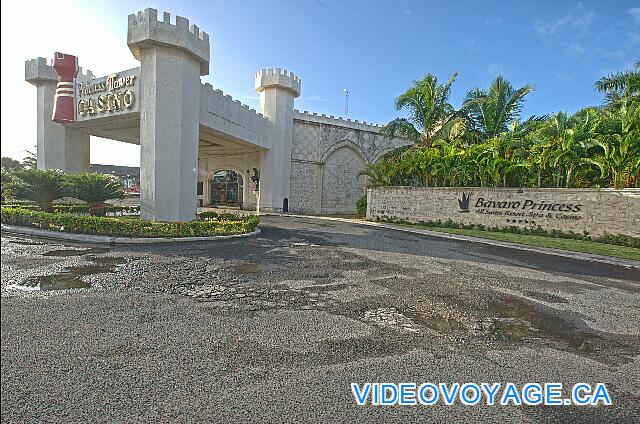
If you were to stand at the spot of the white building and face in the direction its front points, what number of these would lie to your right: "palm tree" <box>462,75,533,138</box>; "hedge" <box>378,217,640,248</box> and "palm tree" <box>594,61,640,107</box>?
0

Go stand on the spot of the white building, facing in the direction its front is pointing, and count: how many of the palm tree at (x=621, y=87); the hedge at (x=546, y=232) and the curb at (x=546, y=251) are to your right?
0

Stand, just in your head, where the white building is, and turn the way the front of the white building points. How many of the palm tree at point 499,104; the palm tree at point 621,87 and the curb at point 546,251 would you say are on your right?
0

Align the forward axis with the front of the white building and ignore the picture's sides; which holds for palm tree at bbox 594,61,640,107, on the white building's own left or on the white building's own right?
on the white building's own left

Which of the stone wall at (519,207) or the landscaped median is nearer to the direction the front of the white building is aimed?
the landscaped median

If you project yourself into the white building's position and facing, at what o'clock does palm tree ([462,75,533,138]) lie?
The palm tree is roughly at 8 o'clock from the white building.

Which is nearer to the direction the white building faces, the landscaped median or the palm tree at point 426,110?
the landscaped median

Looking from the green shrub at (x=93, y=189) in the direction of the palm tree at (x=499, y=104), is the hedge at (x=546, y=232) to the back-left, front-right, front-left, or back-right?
front-right

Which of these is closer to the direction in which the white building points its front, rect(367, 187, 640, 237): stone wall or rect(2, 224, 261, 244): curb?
the curb

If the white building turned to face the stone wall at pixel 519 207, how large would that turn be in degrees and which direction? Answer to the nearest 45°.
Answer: approximately 90° to its left

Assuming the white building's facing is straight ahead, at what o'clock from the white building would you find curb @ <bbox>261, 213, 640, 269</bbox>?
The curb is roughly at 9 o'clock from the white building.

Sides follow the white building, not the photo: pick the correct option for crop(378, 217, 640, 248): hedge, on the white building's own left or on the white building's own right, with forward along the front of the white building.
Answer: on the white building's own left

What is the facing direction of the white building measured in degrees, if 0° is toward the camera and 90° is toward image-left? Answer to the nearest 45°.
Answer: approximately 45°

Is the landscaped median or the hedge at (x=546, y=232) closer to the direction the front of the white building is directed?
the landscaped median

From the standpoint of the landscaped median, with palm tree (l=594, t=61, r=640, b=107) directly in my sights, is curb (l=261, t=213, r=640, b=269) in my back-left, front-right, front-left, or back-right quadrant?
front-right
